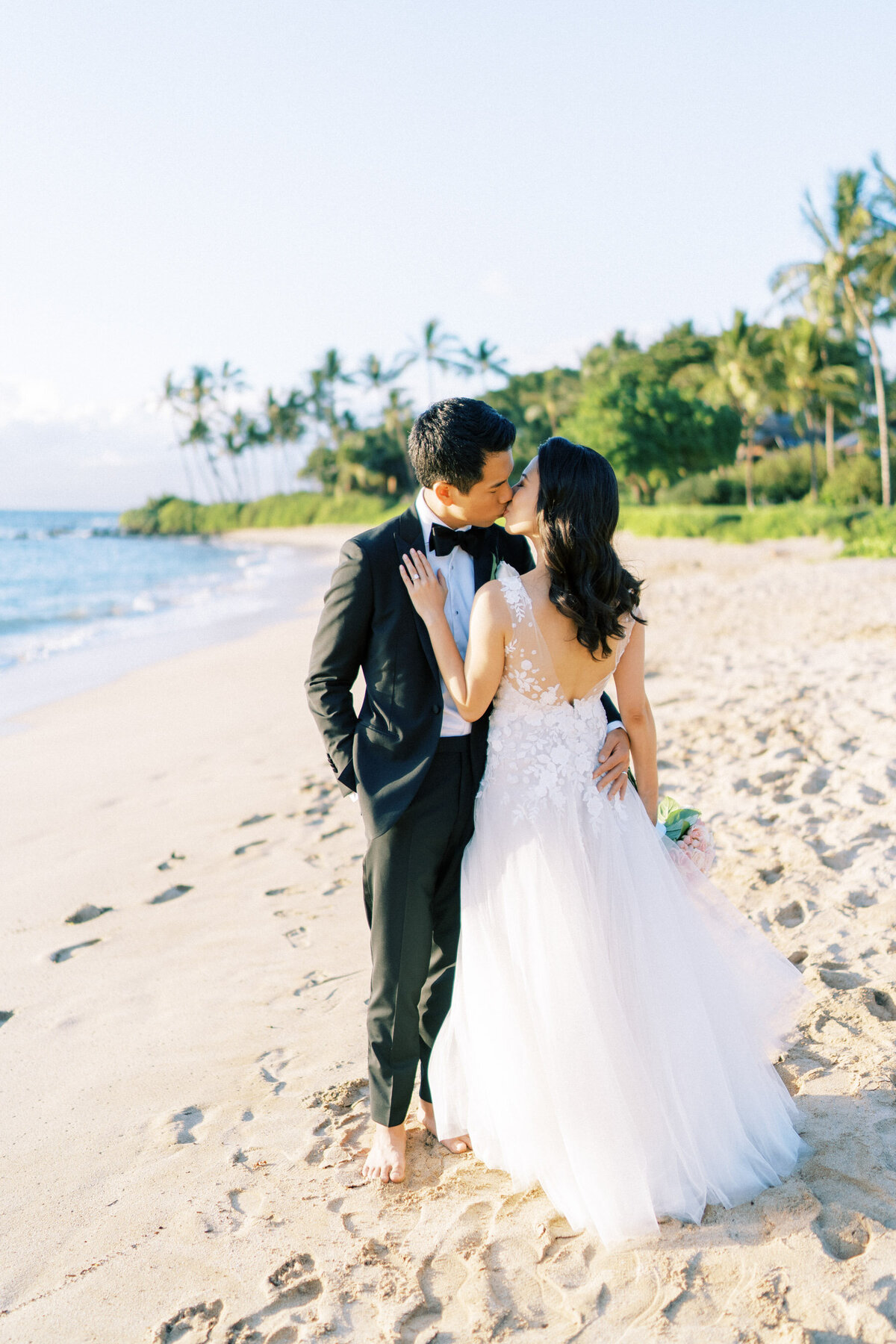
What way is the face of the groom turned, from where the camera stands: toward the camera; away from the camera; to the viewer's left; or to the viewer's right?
to the viewer's right

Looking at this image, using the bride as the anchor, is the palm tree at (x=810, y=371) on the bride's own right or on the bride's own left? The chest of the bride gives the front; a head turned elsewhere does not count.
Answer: on the bride's own right

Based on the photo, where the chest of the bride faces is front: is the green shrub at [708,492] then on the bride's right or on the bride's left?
on the bride's right

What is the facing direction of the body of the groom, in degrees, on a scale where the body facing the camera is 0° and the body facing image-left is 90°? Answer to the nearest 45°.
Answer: approximately 315°

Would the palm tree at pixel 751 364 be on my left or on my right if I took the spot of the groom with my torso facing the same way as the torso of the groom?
on my left

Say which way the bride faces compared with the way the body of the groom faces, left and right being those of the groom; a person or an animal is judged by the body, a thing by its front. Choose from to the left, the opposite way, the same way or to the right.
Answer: the opposite way

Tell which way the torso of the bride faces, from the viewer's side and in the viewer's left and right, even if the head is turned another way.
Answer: facing away from the viewer and to the left of the viewer
